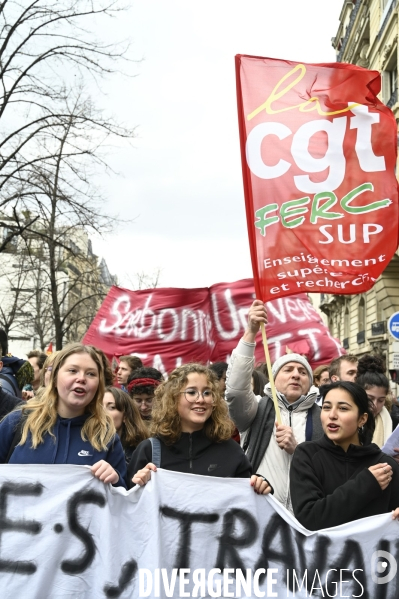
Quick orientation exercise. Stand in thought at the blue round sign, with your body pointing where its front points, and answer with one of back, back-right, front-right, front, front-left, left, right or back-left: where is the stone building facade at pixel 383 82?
back

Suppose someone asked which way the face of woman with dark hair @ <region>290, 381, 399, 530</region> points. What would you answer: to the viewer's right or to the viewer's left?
to the viewer's left

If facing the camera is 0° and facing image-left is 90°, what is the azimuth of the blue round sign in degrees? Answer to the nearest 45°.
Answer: approximately 0°

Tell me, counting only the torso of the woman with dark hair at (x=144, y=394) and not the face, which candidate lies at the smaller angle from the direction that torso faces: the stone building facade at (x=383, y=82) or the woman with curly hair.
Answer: the woman with curly hair

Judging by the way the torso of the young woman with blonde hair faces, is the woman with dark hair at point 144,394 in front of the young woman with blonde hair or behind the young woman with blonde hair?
behind

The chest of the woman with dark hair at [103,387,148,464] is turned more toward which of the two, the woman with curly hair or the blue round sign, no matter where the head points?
the woman with curly hair

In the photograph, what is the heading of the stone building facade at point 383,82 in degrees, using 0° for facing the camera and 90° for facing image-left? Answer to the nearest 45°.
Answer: approximately 45°

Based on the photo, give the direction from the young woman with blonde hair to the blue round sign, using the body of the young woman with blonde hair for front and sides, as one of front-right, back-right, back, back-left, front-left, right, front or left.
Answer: back-left

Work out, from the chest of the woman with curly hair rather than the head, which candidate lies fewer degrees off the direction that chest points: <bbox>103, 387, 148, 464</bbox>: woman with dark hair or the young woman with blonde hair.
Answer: the young woman with blonde hair

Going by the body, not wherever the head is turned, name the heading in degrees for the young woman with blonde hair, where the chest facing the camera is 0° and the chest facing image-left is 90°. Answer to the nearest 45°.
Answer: approximately 0°
